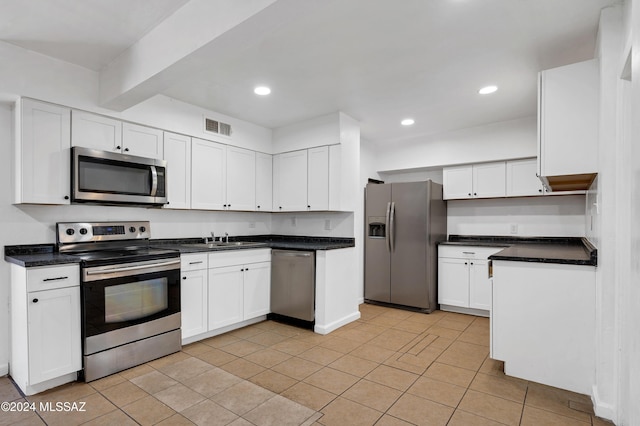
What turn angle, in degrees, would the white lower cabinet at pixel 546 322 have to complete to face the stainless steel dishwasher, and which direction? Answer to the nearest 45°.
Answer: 0° — it already faces it

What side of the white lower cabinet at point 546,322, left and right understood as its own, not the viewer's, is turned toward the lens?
left

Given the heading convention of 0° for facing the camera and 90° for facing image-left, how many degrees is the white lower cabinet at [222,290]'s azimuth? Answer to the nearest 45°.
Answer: approximately 315°

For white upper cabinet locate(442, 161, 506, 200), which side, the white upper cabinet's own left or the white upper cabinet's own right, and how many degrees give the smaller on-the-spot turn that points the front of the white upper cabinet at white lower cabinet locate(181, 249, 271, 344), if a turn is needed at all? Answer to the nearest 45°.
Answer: approximately 45° to the white upper cabinet's own right

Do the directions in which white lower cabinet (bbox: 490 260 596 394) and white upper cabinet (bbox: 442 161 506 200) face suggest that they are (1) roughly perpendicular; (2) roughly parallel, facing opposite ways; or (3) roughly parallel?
roughly perpendicular

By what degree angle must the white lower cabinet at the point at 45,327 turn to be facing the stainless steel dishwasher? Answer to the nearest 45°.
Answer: approximately 45° to its left
